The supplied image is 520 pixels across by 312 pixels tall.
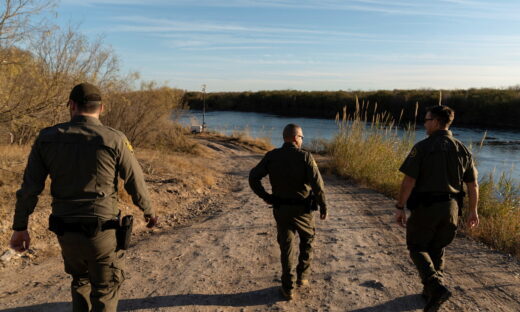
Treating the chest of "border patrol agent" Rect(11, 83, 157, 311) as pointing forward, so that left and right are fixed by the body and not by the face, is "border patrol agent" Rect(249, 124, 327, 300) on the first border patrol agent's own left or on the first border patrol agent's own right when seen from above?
on the first border patrol agent's own right

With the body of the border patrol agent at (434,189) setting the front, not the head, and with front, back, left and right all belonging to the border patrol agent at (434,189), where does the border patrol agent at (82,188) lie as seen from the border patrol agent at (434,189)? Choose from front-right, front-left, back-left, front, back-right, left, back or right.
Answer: left

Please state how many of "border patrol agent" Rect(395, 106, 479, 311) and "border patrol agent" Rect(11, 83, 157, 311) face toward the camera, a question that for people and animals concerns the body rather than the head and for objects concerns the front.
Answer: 0

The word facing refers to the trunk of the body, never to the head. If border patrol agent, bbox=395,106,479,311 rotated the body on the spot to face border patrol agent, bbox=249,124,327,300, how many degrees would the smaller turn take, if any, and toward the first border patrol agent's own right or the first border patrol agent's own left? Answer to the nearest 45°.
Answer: approximately 45° to the first border patrol agent's own left

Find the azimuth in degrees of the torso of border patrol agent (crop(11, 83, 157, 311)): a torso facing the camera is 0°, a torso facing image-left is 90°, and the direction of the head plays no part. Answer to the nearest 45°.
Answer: approximately 180°

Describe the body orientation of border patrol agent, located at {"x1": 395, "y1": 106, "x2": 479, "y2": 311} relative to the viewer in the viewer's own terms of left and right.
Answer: facing away from the viewer and to the left of the viewer

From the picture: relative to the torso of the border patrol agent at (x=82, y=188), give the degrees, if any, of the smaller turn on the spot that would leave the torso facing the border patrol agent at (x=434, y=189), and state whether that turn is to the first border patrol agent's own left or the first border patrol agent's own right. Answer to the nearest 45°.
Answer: approximately 90° to the first border patrol agent's own right
